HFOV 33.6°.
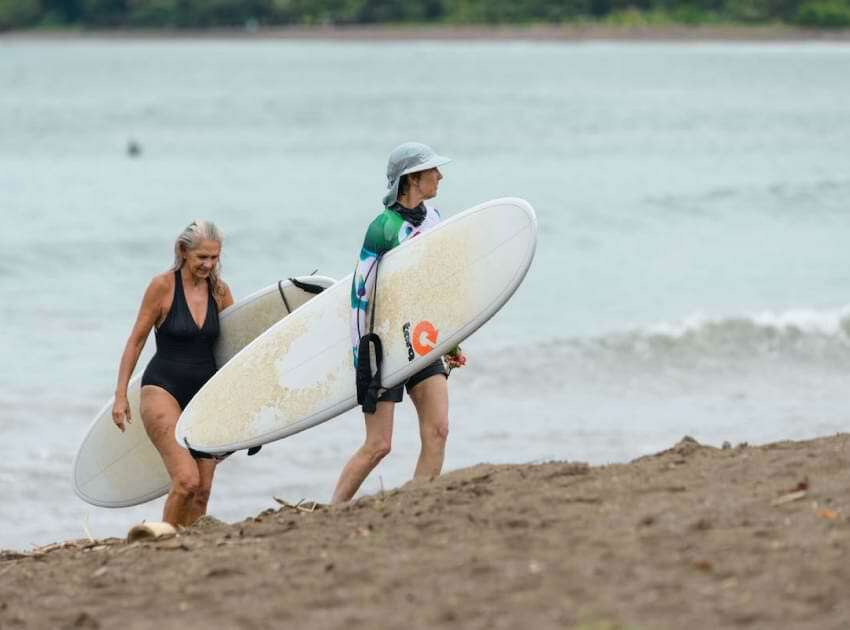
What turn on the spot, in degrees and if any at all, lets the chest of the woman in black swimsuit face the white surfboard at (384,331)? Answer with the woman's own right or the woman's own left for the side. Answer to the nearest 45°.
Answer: approximately 45° to the woman's own left

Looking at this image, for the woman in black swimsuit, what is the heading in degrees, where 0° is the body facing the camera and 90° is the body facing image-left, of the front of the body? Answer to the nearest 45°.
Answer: approximately 315°

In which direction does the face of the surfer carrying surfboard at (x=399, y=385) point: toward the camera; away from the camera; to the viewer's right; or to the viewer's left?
to the viewer's right

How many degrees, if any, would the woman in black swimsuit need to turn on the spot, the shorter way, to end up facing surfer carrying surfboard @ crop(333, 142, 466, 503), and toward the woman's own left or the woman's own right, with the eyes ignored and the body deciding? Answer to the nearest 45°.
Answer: approximately 45° to the woman's own left
